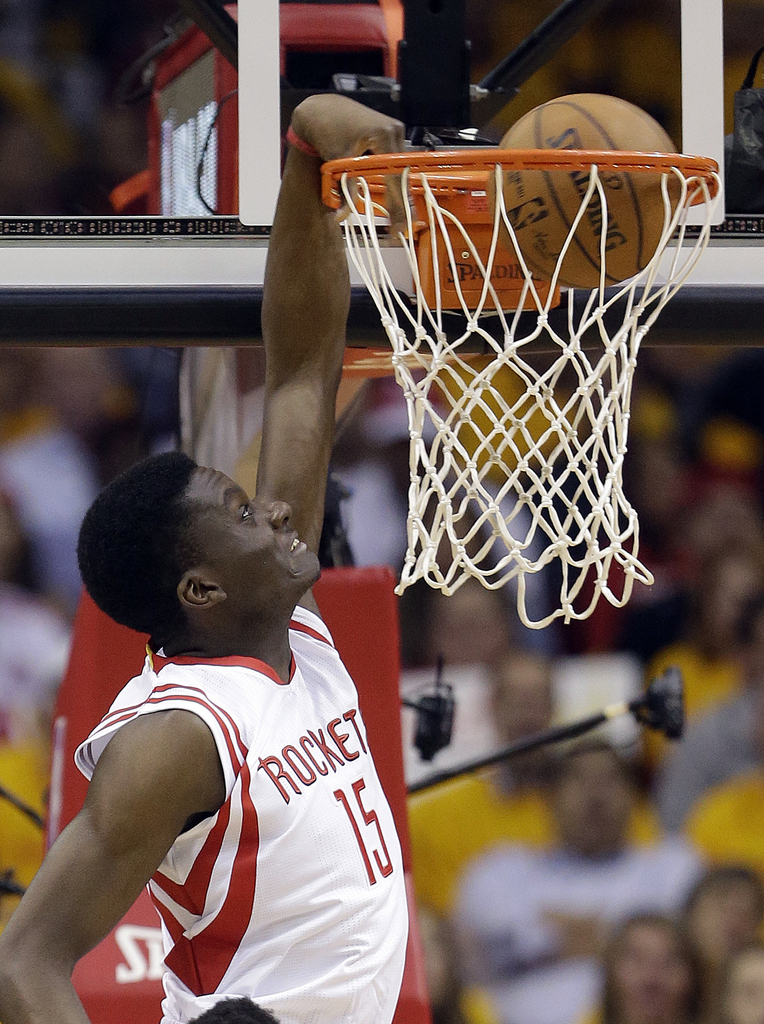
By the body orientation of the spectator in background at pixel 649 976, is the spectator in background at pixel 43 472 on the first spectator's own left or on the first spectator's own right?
on the first spectator's own right

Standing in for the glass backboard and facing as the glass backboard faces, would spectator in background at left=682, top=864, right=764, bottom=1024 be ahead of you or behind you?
behind

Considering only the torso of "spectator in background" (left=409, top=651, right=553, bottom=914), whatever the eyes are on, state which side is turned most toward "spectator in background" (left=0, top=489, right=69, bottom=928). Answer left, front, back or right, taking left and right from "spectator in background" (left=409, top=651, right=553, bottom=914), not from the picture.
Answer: right
